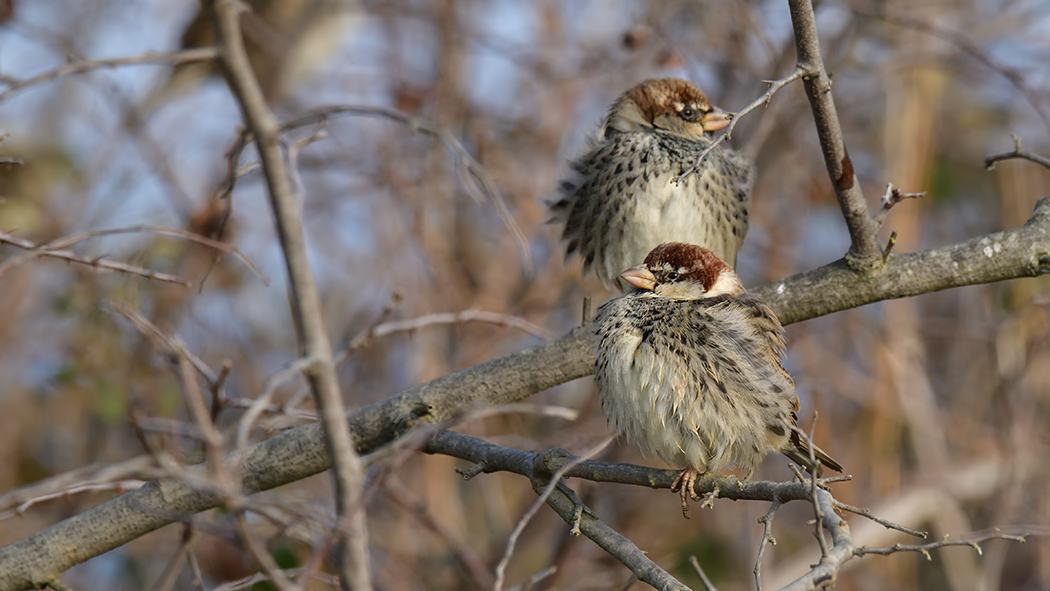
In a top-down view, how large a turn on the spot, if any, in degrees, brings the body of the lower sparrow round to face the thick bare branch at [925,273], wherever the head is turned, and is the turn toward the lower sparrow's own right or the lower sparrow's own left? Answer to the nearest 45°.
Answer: approximately 135° to the lower sparrow's own left

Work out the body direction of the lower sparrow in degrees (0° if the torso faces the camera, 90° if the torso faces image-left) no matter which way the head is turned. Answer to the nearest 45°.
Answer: approximately 45°

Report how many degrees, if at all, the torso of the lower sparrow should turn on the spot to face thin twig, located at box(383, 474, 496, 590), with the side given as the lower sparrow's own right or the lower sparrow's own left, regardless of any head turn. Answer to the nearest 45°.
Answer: approximately 90° to the lower sparrow's own right

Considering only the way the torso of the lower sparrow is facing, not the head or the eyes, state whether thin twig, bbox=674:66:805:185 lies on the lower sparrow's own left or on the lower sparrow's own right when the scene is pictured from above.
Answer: on the lower sparrow's own left
